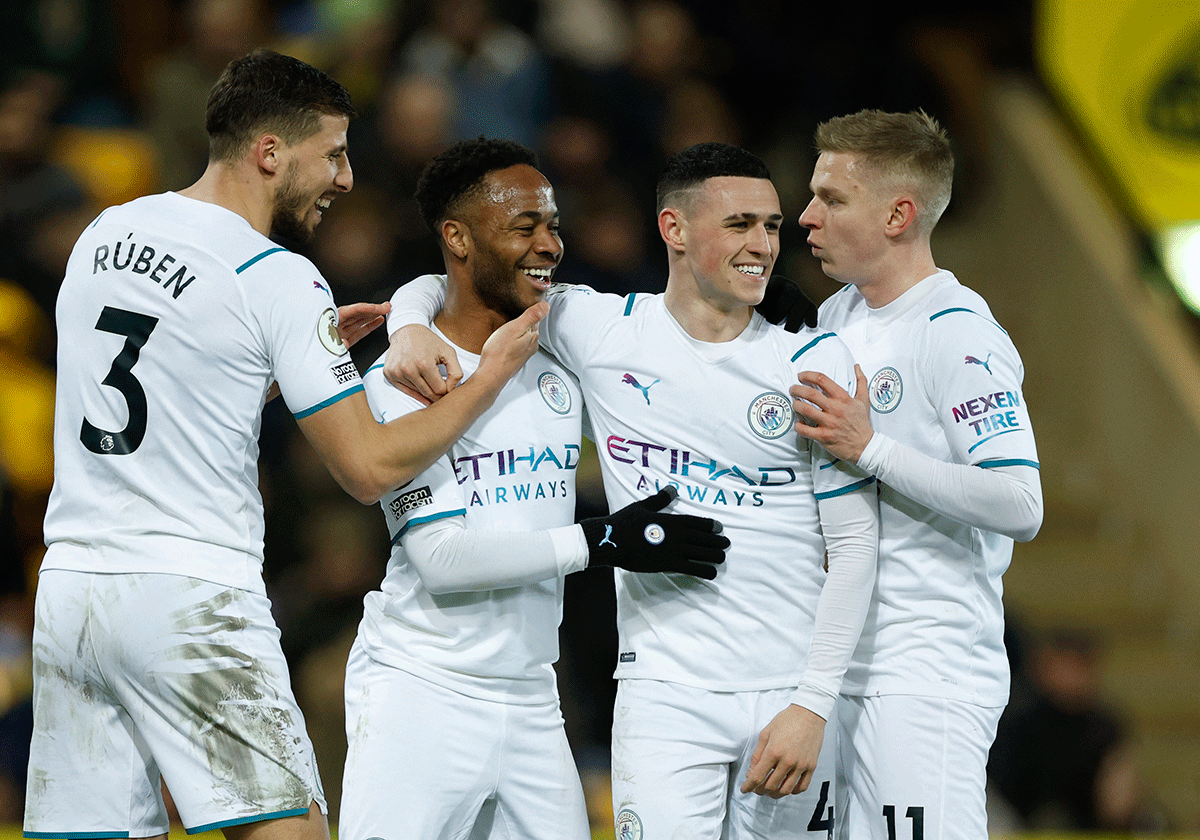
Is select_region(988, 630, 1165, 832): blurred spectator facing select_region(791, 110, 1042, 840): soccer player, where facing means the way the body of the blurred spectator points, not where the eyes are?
yes

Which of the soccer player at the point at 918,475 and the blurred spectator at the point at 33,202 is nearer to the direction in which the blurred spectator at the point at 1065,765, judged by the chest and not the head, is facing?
the soccer player

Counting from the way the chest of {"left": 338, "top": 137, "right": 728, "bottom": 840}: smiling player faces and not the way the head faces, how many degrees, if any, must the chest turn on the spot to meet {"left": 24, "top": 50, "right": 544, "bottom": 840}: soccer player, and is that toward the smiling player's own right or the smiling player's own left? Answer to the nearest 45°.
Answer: approximately 90° to the smiling player's own right

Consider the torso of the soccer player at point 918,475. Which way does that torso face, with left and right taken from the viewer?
facing the viewer and to the left of the viewer

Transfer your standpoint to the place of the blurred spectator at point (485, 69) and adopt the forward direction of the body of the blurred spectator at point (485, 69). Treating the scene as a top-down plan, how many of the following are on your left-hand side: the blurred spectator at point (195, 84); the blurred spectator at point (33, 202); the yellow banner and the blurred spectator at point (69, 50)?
1

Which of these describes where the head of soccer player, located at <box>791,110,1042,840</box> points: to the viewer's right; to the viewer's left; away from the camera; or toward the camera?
to the viewer's left

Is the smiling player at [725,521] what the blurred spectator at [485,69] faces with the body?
yes

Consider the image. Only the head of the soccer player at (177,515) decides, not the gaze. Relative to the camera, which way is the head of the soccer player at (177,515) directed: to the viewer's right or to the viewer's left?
to the viewer's right

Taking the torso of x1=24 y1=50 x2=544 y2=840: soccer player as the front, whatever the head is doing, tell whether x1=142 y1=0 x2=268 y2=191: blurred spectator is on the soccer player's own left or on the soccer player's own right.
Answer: on the soccer player's own left

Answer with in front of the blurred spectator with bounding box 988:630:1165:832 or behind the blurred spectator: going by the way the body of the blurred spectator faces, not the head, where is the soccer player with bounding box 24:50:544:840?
in front

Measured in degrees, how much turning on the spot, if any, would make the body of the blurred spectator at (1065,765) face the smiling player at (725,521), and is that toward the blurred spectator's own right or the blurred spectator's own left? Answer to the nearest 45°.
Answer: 0° — they already face them

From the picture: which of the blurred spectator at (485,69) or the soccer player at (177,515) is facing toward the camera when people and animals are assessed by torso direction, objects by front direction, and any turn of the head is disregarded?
the blurred spectator

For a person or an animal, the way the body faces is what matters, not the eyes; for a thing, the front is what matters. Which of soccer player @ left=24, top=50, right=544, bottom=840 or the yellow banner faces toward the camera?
the yellow banner

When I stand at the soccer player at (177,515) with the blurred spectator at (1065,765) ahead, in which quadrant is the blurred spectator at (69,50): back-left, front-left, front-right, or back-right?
front-left

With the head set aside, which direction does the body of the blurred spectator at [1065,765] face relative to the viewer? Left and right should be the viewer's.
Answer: facing the viewer

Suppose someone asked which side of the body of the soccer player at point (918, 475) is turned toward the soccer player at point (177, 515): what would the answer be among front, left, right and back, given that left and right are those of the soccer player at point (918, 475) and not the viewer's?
front

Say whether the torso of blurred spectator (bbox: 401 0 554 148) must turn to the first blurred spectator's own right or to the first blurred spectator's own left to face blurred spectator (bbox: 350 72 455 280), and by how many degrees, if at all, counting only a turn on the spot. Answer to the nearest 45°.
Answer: approximately 45° to the first blurred spectator's own right

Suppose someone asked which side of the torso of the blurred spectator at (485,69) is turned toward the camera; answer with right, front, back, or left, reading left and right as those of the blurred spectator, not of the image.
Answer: front

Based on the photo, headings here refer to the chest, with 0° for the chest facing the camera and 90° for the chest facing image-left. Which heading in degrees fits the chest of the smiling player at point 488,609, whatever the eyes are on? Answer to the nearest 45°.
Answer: approximately 315°

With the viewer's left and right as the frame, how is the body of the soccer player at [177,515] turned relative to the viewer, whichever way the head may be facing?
facing away from the viewer and to the right of the viewer

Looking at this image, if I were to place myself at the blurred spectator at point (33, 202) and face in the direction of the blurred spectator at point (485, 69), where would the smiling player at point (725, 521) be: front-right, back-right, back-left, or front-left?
front-right

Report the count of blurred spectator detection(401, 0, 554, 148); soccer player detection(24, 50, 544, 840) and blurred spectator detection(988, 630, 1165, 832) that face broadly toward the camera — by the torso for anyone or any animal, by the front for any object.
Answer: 2
